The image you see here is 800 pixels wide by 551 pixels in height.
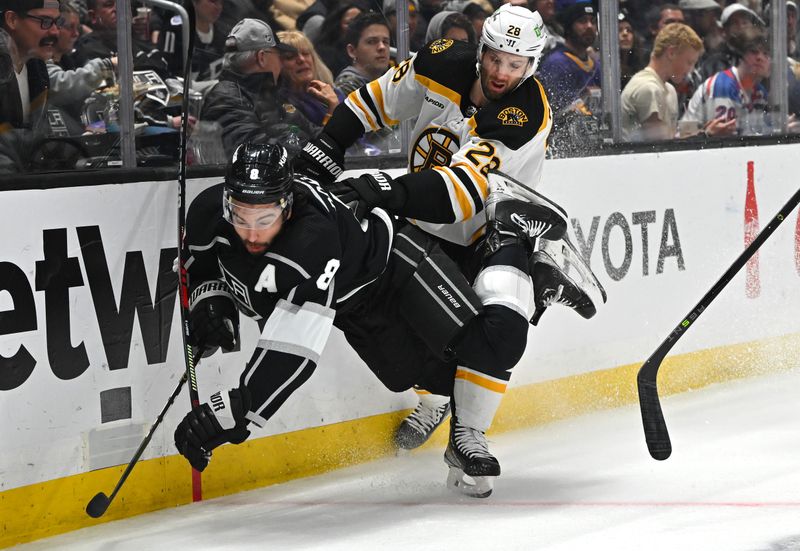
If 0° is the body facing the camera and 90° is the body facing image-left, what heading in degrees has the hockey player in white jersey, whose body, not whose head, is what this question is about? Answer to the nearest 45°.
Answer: approximately 45°

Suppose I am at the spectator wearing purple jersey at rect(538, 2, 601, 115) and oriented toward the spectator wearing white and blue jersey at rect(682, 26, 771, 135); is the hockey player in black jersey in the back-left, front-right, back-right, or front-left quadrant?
back-right

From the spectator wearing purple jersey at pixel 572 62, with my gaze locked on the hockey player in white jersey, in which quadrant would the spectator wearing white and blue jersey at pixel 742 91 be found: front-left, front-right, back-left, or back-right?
back-left

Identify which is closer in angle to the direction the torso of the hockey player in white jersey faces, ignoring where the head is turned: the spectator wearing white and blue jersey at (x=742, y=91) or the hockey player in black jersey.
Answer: the hockey player in black jersey

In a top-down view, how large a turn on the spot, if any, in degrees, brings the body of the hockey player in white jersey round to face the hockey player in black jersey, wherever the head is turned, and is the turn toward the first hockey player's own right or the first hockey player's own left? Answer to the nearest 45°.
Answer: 0° — they already face them

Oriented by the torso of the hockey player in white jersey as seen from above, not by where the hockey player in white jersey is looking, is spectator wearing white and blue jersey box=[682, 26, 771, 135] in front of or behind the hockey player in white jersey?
behind

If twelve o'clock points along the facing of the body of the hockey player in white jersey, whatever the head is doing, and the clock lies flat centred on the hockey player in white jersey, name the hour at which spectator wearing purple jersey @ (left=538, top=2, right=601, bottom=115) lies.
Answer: The spectator wearing purple jersey is roughly at 5 o'clock from the hockey player in white jersey.

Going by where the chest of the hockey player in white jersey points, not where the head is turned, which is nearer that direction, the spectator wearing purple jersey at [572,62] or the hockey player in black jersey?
the hockey player in black jersey
